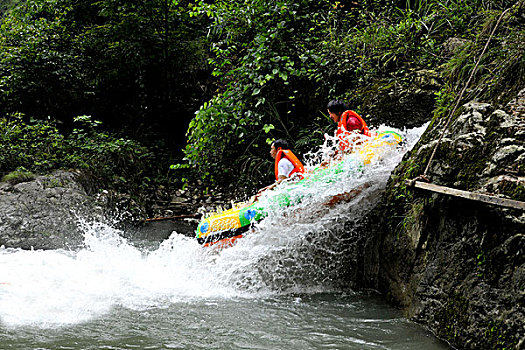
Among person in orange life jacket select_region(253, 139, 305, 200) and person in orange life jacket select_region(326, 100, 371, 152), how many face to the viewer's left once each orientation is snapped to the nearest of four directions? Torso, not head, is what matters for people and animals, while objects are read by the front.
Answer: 2

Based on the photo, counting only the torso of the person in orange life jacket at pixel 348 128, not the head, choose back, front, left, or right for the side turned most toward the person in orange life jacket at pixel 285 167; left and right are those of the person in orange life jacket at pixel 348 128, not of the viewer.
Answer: front

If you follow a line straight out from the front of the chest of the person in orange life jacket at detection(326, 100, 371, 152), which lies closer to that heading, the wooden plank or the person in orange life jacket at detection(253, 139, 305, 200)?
the person in orange life jacket

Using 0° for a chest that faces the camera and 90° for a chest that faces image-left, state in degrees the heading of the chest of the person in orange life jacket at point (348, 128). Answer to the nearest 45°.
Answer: approximately 90°

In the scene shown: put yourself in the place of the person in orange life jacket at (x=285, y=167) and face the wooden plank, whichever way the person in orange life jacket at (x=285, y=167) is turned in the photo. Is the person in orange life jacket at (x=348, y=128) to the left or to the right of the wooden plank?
left

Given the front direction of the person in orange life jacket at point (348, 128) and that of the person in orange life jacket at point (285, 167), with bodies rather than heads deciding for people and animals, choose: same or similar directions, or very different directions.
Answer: same or similar directions

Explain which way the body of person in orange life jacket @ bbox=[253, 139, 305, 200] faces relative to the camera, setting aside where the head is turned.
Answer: to the viewer's left

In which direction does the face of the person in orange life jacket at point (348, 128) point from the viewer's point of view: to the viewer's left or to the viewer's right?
to the viewer's left

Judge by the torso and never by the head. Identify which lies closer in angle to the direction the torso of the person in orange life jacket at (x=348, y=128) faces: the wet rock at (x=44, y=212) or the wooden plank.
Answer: the wet rock
